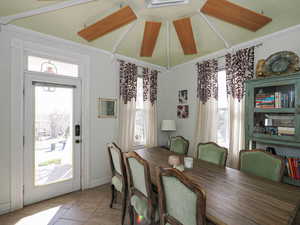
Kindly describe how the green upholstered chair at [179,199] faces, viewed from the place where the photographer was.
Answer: facing away from the viewer and to the right of the viewer

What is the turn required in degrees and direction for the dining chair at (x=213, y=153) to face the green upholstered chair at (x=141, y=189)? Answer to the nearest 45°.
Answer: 0° — it already faces it

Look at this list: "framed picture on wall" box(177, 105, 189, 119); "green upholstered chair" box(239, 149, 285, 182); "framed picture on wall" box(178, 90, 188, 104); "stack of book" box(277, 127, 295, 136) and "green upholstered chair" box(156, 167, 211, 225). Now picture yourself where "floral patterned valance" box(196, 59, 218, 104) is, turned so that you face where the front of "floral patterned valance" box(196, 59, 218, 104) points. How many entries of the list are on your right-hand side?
2

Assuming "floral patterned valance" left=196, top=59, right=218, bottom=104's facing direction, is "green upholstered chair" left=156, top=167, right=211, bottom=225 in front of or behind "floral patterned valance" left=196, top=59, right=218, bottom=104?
in front

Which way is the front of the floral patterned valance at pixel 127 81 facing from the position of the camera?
facing the viewer and to the right of the viewer

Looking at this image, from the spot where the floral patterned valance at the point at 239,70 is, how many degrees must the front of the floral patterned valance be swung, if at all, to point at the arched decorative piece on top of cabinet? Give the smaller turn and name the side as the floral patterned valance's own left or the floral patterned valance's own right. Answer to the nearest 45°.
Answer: approximately 90° to the floral patterned valance's own left

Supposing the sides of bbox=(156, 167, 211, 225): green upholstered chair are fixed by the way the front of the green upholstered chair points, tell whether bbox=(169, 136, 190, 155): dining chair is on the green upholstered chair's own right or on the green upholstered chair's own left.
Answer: on the green upholstered chair's own left

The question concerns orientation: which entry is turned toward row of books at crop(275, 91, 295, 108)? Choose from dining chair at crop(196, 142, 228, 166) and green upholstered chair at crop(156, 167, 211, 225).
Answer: the green upholstered chair

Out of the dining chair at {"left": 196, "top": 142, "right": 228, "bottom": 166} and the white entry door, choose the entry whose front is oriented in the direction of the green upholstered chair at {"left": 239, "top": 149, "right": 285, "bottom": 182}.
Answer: the white entry door

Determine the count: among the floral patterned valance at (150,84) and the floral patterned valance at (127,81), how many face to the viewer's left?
0

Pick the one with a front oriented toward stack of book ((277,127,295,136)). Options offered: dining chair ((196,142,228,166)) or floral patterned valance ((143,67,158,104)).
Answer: the floral patterned valance

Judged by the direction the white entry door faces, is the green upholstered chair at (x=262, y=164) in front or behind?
in front
